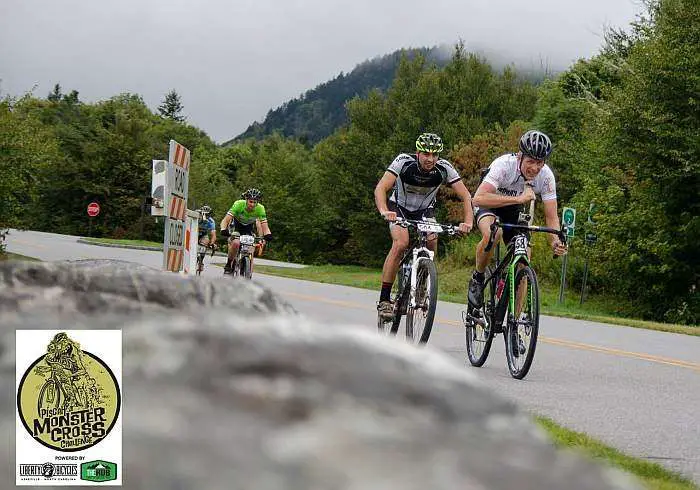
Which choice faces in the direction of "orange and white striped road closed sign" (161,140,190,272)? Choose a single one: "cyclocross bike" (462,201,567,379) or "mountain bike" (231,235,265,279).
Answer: "mountain bike" (231,235,265,279)

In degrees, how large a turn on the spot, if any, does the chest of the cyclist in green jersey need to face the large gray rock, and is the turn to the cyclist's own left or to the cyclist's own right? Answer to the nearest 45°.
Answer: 0° — they already face it

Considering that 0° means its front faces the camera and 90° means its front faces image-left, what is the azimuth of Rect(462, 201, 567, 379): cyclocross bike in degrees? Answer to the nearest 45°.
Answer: approximately 0°

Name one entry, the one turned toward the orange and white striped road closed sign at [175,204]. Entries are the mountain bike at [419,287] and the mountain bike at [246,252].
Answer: the mountain bike at [246,252]

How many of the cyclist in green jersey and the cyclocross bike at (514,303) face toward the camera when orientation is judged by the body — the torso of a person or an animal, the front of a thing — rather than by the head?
2

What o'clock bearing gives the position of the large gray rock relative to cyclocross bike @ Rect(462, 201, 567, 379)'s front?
The large gray rock is roughly at 12 o'clock from the cyclocross bike.
